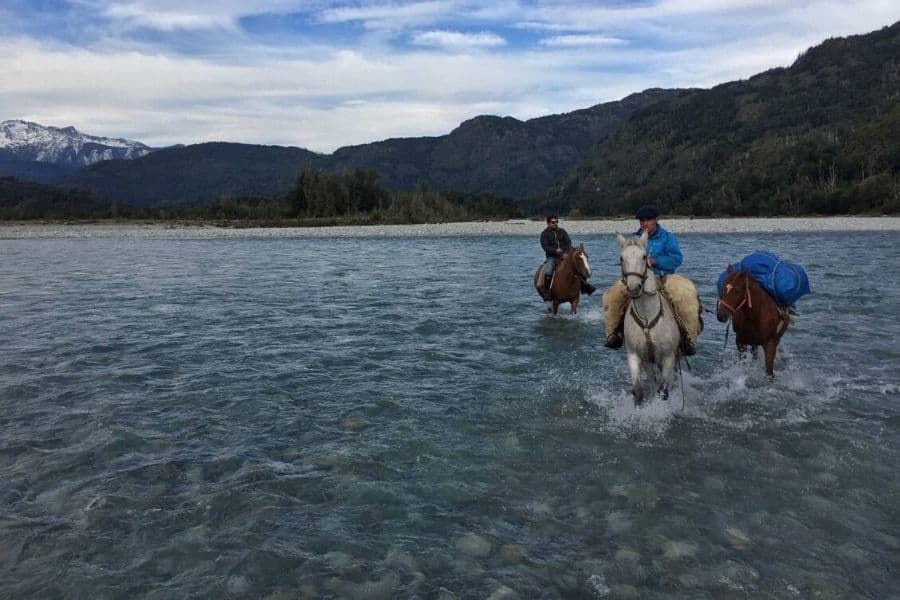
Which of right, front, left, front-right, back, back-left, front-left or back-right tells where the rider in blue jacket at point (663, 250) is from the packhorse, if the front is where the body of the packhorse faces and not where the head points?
front

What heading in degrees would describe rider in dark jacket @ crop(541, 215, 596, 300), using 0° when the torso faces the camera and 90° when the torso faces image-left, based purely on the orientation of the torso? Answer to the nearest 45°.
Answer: approximately 315°

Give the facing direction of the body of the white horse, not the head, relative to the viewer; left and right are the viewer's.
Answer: facing the viewer

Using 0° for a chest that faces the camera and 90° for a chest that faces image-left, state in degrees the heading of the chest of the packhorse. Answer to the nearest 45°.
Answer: approximately 45°

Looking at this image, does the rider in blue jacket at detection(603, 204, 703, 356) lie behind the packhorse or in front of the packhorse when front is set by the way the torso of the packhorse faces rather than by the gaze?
in front

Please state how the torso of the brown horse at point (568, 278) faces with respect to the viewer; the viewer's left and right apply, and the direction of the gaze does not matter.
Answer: facing the viewer and to the right of the viewer

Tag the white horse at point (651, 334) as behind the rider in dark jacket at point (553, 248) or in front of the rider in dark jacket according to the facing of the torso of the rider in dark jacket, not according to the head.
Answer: in front

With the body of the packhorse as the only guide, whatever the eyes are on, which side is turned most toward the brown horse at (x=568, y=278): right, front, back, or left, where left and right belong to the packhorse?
right

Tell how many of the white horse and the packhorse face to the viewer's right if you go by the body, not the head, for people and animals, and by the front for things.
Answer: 0

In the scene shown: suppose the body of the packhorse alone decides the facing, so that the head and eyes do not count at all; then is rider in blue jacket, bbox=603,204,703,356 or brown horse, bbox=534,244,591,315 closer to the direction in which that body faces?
the rider in blue jacket

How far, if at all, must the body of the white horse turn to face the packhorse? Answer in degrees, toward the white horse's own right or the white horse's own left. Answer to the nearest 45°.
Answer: approximately 135° to the white horse's own left
